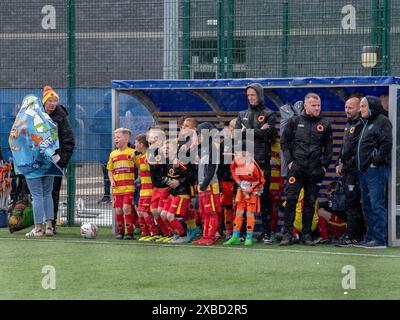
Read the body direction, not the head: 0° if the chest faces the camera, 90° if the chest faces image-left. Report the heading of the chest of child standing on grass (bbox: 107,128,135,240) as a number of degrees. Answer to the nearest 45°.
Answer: approximately 0°

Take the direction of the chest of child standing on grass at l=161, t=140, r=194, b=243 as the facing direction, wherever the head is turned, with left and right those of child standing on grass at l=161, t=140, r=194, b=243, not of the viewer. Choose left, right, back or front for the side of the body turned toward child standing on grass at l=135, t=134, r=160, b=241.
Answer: right

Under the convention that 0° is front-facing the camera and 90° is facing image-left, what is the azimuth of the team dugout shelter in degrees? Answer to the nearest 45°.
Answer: approximately 0°

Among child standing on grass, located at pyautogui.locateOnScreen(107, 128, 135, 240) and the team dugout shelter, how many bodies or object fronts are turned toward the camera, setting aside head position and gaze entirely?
2

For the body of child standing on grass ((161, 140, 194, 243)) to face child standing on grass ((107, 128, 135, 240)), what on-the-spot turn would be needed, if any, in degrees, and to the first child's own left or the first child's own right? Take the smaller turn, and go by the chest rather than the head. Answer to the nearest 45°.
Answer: approximately 90° to the first child's own right

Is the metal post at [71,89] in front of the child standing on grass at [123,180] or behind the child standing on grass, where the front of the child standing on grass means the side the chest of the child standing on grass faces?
behind
